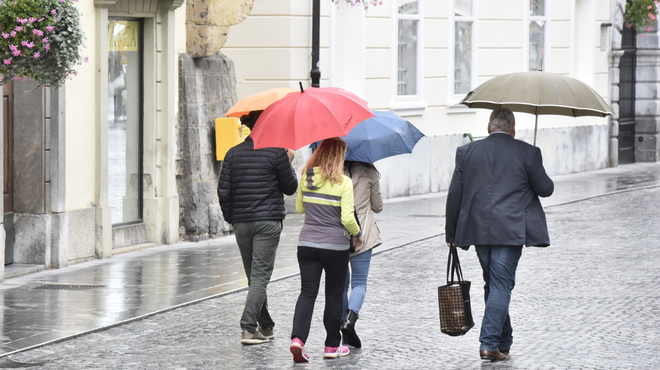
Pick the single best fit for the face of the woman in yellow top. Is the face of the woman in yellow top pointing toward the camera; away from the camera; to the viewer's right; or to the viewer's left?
away from the camera

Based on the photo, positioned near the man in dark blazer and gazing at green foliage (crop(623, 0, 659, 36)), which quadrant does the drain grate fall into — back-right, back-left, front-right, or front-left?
front-left

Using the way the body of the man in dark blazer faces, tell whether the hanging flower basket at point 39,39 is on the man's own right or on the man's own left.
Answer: on the man's own left

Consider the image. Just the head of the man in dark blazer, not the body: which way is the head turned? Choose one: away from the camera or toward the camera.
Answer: away from the camera

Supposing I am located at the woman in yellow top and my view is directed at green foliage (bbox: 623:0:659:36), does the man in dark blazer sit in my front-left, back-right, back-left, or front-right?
front-right

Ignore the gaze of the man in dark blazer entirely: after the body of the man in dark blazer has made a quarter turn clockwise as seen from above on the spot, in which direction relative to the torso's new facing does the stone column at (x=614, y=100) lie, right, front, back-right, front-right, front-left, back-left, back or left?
left

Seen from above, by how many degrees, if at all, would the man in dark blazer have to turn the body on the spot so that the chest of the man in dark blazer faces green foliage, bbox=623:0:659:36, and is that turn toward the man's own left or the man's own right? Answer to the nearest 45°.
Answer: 0° — they already face it

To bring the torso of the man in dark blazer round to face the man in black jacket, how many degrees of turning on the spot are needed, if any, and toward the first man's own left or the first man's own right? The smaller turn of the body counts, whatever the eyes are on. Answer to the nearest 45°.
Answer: approximately 90° to the first man's own left

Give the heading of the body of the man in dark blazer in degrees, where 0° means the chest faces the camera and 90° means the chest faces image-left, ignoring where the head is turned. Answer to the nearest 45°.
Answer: approximately 180°

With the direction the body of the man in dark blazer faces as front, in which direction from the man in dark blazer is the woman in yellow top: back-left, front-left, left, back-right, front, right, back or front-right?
left
